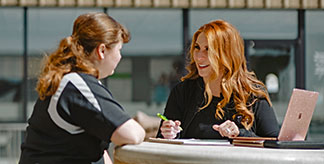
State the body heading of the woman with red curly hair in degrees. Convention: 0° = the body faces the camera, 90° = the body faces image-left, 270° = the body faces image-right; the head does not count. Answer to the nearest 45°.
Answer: approximately 45°

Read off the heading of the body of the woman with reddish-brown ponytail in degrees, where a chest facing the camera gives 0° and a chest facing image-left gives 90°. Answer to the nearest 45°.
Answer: approximately 225°

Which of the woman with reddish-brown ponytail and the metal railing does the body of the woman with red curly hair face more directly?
the woman with reddish-brown ponytail

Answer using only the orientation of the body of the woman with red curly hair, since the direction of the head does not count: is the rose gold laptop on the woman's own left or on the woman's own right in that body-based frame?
on the woman's own left

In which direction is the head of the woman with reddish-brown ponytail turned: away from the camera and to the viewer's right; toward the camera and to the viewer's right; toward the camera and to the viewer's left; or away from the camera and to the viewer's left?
away from the camera and to the viewer's right

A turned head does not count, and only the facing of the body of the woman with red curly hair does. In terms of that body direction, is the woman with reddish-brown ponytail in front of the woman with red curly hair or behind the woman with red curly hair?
in front

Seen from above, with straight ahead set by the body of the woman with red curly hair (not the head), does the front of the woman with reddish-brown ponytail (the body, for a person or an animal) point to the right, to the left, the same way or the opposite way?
the opposite way
